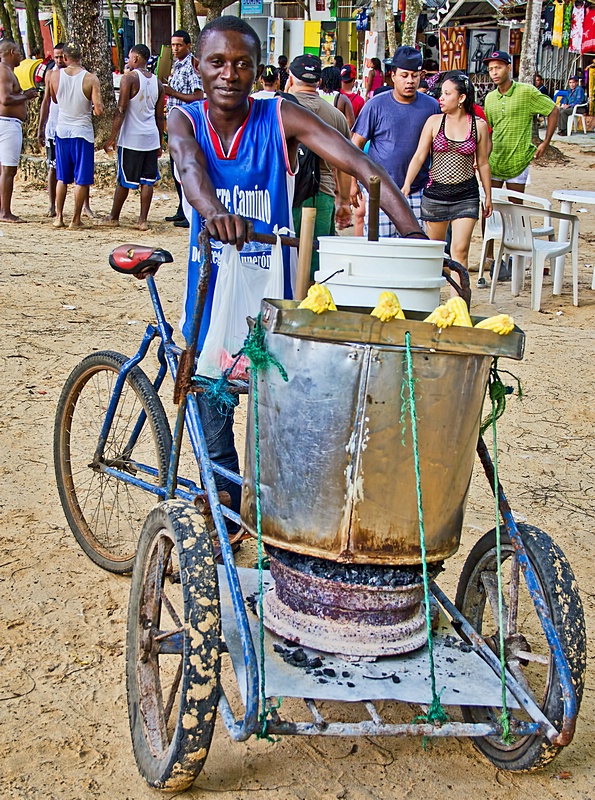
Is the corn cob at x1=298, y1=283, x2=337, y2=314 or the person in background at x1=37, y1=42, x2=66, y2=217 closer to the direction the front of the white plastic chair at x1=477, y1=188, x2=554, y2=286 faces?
the corn cob

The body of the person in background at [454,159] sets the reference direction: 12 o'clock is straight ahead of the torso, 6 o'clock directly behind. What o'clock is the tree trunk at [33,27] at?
The tree trunk is roughly at 5 o'clock from the person in background.

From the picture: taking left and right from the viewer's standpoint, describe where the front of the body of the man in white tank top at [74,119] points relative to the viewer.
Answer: facing away from the viewer

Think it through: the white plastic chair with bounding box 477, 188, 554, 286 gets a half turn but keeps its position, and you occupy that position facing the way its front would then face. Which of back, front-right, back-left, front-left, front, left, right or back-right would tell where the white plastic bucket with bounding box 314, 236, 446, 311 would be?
back-left

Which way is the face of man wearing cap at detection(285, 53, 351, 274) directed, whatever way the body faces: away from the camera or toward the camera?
away from the camera

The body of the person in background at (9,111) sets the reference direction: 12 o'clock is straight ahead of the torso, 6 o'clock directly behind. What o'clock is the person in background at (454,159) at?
the person in background at (454,159) is roughly at 2 o'clock from the person in background at (9,111).

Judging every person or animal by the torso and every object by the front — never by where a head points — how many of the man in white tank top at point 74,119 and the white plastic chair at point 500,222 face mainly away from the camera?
1

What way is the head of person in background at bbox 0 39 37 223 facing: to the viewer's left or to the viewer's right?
to the viewer's right

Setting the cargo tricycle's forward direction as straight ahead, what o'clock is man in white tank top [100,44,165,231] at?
The man in white tank top is roughly at 7 o'clock from the cargo tricycle.

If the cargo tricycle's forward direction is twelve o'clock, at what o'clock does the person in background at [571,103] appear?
The person in background is roughly at 8 o'clock from the cargo tricycle.

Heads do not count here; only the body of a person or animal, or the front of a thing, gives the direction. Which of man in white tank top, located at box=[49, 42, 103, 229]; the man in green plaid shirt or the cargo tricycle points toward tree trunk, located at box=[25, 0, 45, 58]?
the man in white tank top

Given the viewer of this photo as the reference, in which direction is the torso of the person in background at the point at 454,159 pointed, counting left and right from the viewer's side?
facing the viewer

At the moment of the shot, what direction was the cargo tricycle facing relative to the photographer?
facing the viewer and to the right of the viewer
